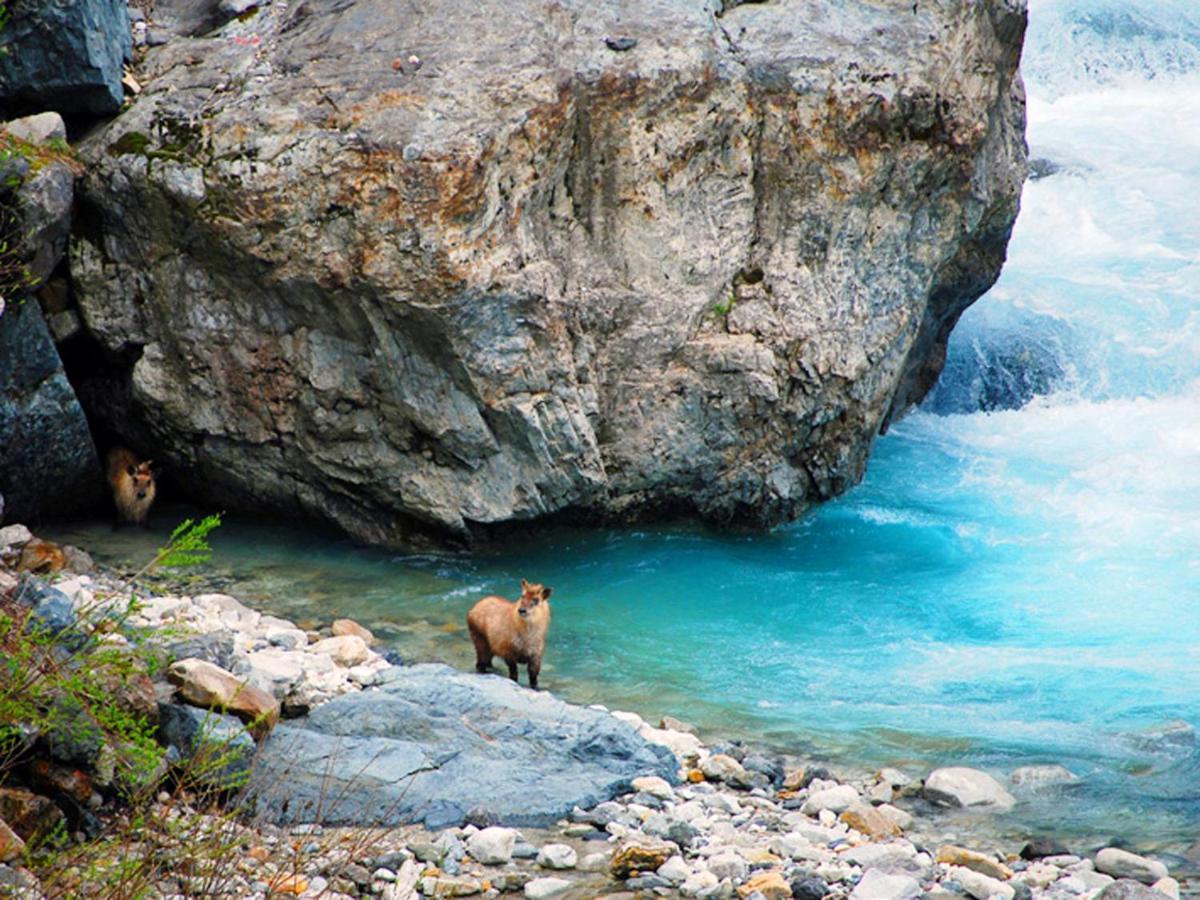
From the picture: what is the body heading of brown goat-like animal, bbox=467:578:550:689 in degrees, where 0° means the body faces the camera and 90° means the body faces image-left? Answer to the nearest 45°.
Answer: approximately 315°

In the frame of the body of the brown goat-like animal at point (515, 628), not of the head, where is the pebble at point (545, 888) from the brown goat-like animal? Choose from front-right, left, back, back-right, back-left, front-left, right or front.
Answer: front-right

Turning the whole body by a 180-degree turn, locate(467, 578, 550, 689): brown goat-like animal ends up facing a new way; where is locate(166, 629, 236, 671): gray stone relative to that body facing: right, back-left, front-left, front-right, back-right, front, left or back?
left

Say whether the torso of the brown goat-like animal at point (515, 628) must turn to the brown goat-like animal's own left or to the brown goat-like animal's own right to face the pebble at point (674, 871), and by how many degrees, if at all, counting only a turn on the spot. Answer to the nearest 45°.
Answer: approximately 45° to the brown goat-like animal's own right

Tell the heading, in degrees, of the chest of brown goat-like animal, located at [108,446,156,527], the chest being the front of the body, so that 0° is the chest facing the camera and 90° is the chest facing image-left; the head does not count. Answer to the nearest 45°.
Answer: approximately 315°

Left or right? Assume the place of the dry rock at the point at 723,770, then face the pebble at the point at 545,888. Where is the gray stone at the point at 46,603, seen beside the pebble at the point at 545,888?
right

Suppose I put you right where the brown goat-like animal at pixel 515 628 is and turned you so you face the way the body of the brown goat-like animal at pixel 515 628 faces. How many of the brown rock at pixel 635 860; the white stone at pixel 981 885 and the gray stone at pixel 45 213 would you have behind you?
1

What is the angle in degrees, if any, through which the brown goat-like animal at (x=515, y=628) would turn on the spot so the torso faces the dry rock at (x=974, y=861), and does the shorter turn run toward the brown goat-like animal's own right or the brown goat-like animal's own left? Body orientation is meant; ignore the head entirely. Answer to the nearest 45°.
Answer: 0° — it already faces it

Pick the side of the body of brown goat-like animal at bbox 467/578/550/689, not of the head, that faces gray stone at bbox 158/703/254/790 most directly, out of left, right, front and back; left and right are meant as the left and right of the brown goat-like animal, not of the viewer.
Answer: right
